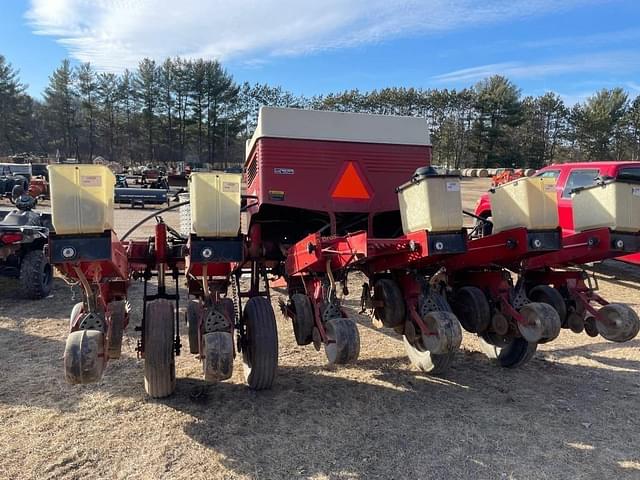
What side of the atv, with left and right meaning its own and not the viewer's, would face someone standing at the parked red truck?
right

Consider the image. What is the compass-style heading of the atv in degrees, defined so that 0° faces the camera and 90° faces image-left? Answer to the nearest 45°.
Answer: approximately 180°
